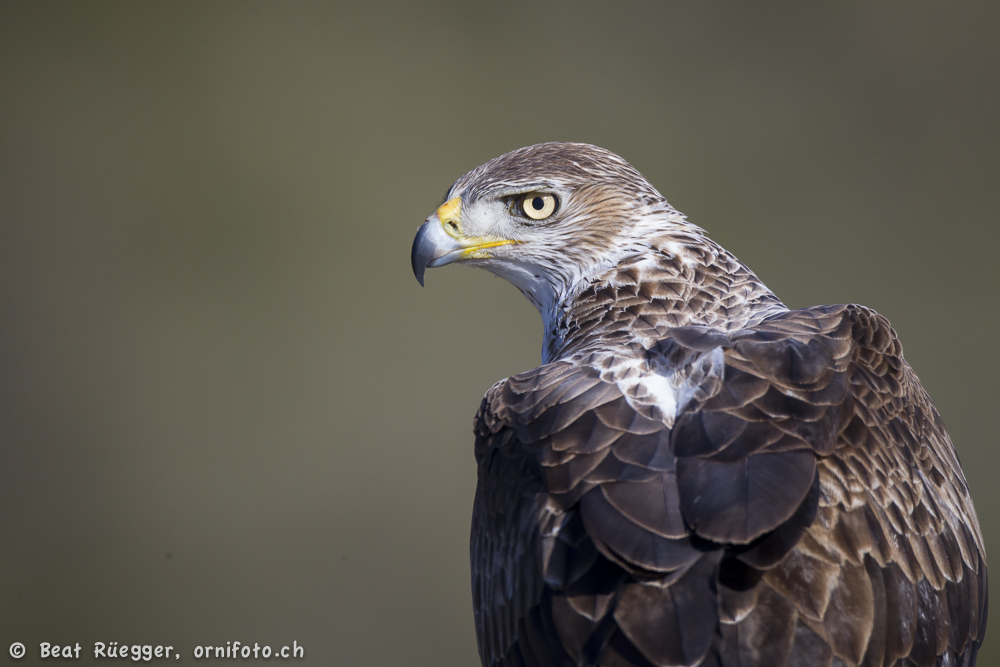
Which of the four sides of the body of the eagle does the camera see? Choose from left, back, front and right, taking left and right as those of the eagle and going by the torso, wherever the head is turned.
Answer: back
